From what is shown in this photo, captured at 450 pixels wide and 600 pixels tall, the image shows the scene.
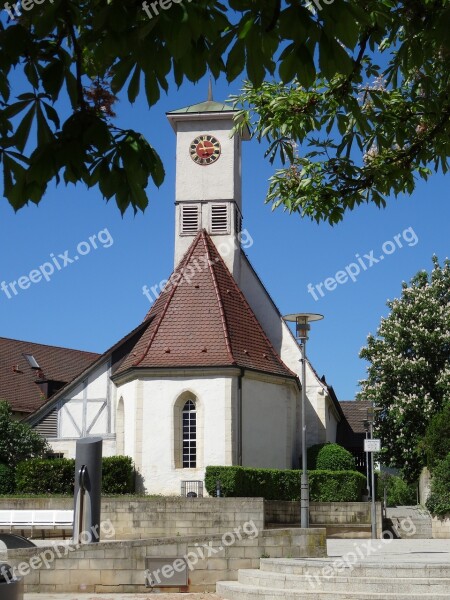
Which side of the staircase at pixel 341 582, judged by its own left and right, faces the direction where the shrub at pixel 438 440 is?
back

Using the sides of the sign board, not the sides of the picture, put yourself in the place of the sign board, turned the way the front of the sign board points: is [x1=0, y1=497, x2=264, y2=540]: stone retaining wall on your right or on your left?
on your right

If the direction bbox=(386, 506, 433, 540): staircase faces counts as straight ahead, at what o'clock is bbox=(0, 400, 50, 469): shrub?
The shrub is roughly at 3 o'clock from the staircase.

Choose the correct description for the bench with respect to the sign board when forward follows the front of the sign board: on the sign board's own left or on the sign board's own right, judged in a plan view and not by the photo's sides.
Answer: on the sign board's own right

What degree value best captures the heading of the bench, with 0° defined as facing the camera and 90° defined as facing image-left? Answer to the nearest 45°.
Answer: approximately 0°

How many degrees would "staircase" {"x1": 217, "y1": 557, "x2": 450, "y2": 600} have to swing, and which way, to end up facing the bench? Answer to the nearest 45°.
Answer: approximately 135° to its right

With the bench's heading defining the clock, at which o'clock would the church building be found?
The church building is roughly at 7 o'clock from the bench.

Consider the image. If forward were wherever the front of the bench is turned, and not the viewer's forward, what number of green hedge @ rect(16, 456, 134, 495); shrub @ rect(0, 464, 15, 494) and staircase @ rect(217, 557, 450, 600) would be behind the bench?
2

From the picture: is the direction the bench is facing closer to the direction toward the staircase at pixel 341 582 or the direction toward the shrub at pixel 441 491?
the staircase
